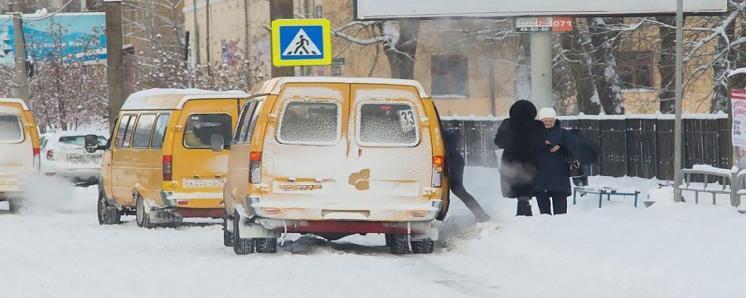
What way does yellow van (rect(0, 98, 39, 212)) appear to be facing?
away from the camera

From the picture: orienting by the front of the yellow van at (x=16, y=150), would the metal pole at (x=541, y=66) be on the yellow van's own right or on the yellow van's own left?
on the yellow van's own right

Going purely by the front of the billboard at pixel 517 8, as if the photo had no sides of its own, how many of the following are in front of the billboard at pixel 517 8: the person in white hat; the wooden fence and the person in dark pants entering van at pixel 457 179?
2

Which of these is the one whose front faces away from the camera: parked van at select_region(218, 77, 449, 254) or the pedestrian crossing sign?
the parked van

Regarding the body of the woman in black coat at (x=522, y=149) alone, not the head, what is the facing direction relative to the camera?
away from the camera

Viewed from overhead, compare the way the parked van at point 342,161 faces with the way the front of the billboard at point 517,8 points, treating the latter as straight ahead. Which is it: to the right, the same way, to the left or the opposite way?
the opposite way

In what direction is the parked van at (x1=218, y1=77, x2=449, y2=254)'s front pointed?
away from the camera

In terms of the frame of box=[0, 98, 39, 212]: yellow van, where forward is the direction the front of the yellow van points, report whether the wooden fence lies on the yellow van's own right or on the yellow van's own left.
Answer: on the yellow van's own right
